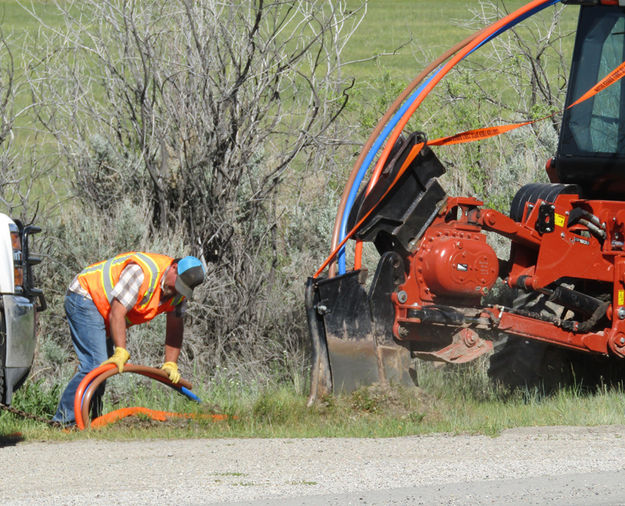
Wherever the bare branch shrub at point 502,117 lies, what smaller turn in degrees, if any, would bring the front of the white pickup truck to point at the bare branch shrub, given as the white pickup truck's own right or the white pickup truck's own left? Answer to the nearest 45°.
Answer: approximately 45° to the white pickup truck's own left

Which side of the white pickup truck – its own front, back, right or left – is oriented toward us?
right

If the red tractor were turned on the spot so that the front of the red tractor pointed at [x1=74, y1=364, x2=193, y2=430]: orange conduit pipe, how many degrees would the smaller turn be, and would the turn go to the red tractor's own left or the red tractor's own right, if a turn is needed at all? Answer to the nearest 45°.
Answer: approximately 180°

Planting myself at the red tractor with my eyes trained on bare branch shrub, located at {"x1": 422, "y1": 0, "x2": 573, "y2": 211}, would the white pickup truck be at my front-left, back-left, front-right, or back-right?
back-left

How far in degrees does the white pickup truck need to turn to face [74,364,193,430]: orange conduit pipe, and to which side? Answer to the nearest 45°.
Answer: approximately 45° to its left

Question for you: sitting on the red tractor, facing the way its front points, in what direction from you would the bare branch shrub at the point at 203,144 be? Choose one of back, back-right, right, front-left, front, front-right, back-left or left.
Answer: back-left

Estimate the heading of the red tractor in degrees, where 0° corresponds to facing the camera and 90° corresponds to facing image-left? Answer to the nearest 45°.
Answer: approximately 270°
